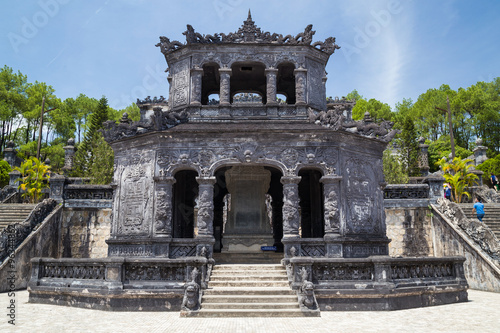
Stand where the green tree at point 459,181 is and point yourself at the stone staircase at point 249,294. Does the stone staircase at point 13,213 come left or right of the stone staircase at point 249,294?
right

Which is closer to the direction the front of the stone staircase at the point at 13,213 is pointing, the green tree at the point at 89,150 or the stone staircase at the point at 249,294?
the stone staircase

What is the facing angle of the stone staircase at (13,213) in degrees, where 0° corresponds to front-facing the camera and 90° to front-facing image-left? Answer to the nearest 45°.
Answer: approximately 0°

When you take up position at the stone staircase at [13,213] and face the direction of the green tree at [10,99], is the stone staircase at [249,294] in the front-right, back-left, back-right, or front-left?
back-right

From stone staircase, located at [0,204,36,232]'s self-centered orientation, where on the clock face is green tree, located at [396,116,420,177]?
The green tree is roughly at 9 o'clock from the stone staircase.

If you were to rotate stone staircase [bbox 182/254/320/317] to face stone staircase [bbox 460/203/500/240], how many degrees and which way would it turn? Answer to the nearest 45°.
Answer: approximately 135° to its left

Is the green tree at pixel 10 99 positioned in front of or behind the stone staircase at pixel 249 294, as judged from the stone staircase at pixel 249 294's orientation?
behind

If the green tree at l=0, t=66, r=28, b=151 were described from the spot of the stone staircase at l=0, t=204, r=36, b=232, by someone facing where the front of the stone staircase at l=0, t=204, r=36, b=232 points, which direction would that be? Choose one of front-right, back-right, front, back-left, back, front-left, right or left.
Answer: back

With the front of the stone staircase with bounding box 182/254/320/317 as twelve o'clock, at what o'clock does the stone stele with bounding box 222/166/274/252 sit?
The stone stele is roughly at 6 o'clock from the stone staircase.

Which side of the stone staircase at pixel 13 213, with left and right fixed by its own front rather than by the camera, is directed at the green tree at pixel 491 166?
left

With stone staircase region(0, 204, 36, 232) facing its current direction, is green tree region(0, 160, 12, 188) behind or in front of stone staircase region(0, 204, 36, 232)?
behind

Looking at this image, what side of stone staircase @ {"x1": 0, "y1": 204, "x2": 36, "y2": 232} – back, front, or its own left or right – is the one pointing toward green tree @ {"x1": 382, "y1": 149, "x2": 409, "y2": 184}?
left

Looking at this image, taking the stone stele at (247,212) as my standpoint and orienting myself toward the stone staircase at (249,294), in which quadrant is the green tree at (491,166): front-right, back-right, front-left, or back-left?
back-left

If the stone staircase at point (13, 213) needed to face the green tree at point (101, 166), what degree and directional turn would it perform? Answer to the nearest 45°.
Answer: approximately 135° to its left

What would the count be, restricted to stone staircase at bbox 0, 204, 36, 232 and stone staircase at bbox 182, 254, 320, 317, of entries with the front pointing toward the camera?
2

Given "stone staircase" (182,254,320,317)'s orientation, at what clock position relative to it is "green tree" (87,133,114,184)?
The green tree is roughly at 5 o'clock from the stone staircase.

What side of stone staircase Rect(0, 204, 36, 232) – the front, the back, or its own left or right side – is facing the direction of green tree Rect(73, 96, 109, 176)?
back
